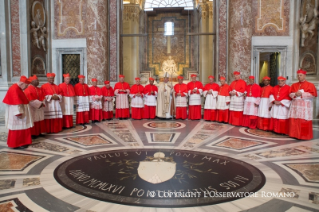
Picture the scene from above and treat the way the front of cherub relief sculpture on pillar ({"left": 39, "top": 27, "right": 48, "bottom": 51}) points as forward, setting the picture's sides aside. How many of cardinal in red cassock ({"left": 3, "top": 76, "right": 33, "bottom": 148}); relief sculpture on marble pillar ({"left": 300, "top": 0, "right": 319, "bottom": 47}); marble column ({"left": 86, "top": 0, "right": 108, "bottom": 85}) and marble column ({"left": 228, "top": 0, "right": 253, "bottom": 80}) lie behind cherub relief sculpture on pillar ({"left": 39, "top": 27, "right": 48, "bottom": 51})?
0

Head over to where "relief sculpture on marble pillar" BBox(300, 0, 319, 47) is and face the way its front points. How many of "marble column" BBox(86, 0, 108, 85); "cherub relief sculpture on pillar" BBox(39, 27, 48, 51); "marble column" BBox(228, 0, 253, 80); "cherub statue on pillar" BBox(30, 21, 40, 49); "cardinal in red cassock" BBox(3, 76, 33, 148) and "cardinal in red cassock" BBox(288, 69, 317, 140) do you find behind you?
0

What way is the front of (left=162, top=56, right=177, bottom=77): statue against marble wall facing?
toward the camera

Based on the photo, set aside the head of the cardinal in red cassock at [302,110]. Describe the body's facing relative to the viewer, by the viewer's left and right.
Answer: facing the viewer and to the left of the viewer

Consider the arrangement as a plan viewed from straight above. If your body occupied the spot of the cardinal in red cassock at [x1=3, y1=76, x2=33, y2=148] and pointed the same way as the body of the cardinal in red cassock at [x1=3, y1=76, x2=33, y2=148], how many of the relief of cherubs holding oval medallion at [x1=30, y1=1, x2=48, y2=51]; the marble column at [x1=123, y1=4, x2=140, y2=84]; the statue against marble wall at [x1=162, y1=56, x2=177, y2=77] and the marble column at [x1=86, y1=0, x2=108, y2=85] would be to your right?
0

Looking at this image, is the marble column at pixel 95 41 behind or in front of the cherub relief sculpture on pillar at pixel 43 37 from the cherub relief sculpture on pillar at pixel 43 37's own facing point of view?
in front

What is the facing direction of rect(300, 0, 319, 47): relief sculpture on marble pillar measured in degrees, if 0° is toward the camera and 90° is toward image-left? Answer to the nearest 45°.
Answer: approximately 45°

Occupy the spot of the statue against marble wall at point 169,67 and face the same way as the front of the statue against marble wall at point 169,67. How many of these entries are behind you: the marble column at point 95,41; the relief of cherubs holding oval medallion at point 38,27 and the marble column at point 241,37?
0

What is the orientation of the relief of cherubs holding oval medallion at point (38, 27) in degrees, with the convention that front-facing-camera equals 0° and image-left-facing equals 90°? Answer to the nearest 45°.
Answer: approximately 315°

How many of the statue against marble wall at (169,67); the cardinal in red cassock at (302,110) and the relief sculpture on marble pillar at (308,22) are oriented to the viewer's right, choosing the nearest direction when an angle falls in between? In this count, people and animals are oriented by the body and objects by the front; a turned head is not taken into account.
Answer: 0

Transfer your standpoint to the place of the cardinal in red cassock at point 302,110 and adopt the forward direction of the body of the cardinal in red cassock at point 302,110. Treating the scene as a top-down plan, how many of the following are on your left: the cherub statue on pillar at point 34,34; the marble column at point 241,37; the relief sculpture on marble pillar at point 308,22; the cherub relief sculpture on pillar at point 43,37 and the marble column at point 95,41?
0
